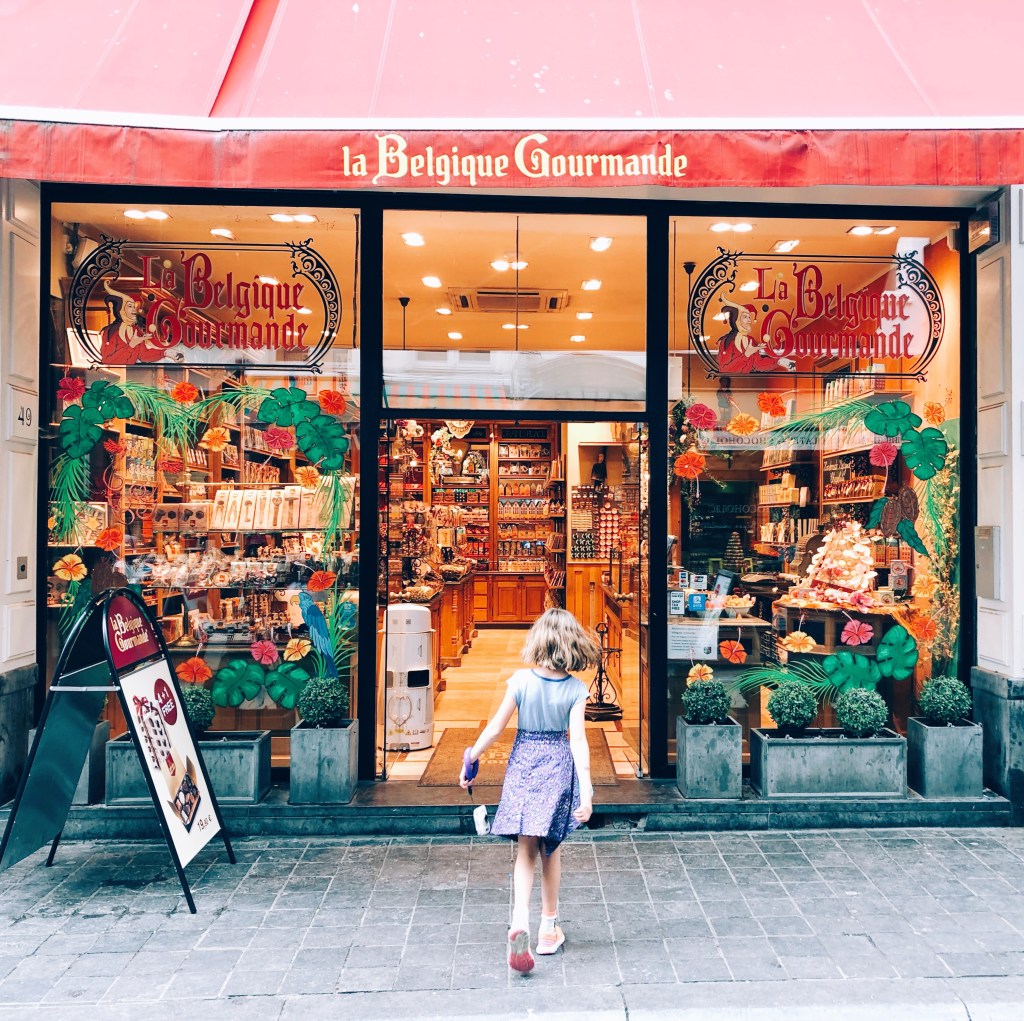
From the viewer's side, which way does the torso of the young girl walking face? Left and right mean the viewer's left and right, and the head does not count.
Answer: facing away from the viewer

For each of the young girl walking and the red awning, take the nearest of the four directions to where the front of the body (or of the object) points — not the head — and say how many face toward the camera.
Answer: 1

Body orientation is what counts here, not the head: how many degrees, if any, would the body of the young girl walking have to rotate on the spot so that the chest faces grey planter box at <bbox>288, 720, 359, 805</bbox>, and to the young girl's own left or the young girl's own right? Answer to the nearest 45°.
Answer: approximately 45° to the young girl's own left

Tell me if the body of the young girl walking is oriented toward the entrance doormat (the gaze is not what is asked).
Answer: yes

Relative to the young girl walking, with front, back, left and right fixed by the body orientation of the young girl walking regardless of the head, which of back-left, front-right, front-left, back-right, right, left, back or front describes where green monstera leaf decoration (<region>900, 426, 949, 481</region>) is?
front-right

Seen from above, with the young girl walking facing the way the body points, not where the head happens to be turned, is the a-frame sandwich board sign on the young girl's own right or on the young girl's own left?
on the young girl's own left

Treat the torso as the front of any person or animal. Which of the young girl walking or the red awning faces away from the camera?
the young girl walking

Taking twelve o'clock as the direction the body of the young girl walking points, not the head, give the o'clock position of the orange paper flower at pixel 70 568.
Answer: The orange paper flower is roughly at 10 o'clock from the young girl walking.

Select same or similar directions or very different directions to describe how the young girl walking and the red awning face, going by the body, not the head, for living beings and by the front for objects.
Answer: very different directions

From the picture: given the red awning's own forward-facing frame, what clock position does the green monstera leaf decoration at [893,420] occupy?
The green monstera leaf decoration is roughly at 8 o'clock from the red awning.

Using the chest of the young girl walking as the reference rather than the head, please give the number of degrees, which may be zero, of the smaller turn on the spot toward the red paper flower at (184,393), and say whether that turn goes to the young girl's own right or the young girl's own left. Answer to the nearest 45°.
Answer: approximately 45° to the young girl's own left

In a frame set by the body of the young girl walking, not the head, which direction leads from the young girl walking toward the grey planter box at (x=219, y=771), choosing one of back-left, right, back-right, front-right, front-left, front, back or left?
front-left

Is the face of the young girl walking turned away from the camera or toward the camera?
away from the camera
